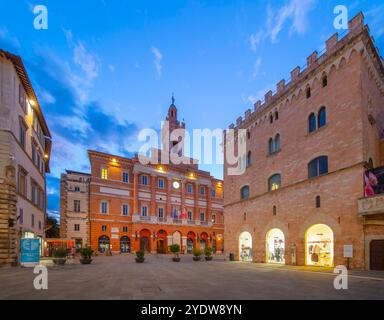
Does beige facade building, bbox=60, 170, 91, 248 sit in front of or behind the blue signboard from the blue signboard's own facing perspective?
behind

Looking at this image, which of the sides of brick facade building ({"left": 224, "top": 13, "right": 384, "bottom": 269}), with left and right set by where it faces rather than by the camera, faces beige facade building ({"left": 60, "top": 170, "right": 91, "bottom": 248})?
right

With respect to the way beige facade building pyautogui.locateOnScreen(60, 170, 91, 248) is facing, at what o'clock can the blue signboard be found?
The blue signboard is roughly at 12 o'clock from the beige facade building.

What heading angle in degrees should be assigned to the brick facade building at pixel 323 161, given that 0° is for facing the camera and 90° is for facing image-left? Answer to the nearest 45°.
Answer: approximately 45°

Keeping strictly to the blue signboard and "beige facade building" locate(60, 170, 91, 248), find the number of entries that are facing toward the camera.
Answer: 2

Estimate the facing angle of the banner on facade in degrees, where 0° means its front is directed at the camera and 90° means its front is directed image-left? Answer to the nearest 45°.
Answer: approximately 45°
